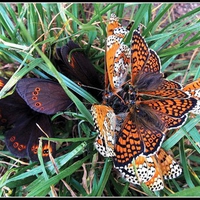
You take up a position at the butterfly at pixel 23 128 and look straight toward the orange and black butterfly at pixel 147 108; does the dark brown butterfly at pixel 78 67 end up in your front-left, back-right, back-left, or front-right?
front-left

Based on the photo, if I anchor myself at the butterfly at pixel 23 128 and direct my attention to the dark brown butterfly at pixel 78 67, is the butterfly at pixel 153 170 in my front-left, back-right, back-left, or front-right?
front-right

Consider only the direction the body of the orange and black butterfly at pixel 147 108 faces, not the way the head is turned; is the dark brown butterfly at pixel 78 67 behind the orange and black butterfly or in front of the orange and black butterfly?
in front
